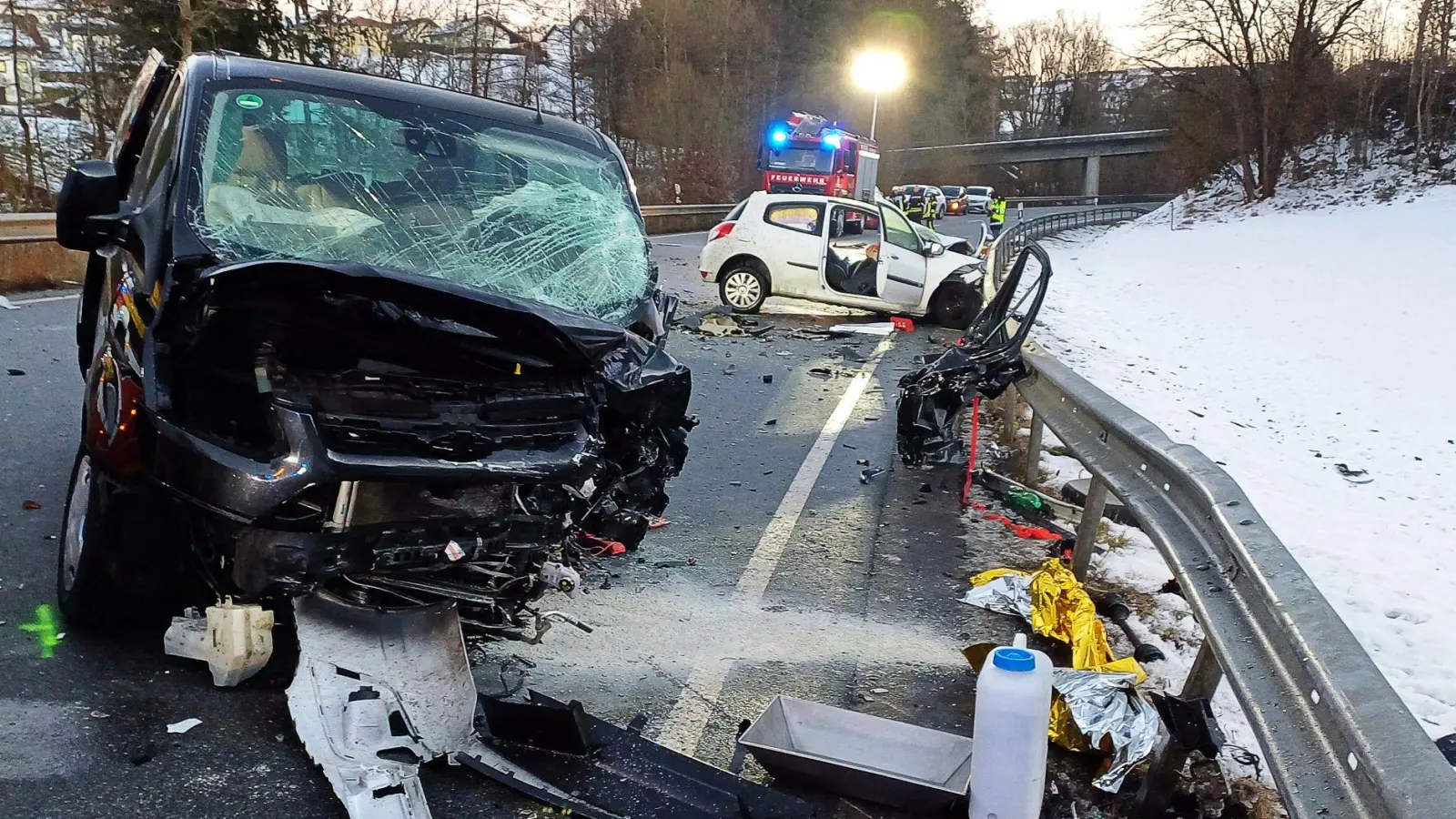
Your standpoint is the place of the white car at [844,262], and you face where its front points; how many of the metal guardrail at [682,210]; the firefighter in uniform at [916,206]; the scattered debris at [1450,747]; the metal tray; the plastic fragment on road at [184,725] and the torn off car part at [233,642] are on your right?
4

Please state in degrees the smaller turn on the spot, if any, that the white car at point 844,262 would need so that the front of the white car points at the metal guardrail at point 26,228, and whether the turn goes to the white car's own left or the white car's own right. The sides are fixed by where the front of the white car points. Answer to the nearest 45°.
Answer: approximately 180°

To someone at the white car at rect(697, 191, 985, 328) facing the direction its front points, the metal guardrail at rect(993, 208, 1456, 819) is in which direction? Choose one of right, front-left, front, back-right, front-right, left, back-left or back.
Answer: right

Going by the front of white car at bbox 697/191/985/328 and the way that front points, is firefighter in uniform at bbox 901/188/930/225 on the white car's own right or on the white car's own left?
on the white car's own left

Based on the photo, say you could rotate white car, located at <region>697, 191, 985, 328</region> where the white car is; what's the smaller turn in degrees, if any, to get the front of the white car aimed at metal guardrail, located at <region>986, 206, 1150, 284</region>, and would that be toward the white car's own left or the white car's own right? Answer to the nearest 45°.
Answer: approximately 90° to the white car's own left

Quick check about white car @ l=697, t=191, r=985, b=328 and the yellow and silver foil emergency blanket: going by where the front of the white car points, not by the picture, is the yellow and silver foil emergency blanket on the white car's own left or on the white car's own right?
on the white car's own right

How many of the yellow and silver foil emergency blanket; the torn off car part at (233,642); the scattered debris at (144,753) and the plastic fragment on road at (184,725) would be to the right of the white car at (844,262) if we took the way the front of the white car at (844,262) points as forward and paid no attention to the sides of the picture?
4

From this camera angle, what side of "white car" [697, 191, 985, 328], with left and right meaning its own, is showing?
right

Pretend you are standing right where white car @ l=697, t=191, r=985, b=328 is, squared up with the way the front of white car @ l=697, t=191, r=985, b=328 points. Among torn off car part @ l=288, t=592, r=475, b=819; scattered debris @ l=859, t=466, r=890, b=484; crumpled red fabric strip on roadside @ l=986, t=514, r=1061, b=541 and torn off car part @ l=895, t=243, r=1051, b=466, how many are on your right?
4

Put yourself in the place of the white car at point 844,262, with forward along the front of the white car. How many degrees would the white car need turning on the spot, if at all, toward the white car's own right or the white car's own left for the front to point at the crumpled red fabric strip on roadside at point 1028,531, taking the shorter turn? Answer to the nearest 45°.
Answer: approximately 90° to the white car's own right

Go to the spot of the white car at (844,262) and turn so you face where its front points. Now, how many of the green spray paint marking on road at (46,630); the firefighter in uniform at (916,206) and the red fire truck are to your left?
2

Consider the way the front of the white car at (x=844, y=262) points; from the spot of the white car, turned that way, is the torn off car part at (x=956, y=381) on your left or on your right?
on your right

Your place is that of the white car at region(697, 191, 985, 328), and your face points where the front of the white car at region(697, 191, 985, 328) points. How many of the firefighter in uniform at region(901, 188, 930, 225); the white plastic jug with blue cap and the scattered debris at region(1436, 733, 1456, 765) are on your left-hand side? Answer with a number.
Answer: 1

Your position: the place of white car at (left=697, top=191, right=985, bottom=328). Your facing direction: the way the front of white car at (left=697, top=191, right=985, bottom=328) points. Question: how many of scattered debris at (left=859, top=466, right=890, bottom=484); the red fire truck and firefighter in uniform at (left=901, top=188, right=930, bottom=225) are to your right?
1

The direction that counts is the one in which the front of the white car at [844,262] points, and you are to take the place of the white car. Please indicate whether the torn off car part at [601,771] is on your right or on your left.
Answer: on your right

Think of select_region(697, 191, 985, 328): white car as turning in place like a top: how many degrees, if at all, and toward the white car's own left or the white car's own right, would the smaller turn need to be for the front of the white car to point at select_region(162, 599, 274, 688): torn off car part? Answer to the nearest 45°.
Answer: approximately 90° to the white car's own right

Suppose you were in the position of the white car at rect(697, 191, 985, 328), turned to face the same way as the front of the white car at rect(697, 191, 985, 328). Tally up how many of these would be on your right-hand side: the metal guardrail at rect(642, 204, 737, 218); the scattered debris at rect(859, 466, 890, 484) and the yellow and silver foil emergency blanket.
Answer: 2

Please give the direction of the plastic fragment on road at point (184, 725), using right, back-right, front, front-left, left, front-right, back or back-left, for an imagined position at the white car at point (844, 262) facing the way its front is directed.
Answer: right

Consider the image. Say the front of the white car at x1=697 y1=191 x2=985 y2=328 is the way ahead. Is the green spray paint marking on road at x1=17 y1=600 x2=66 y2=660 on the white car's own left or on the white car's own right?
on the white car's own right
